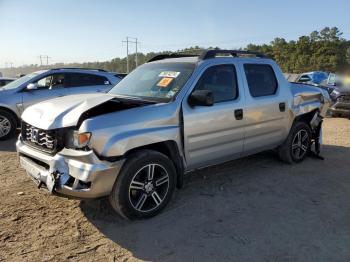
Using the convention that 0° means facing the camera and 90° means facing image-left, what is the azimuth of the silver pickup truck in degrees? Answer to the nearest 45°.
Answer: approximately 45°

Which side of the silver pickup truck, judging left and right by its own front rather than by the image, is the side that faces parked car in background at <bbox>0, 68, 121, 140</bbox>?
right
